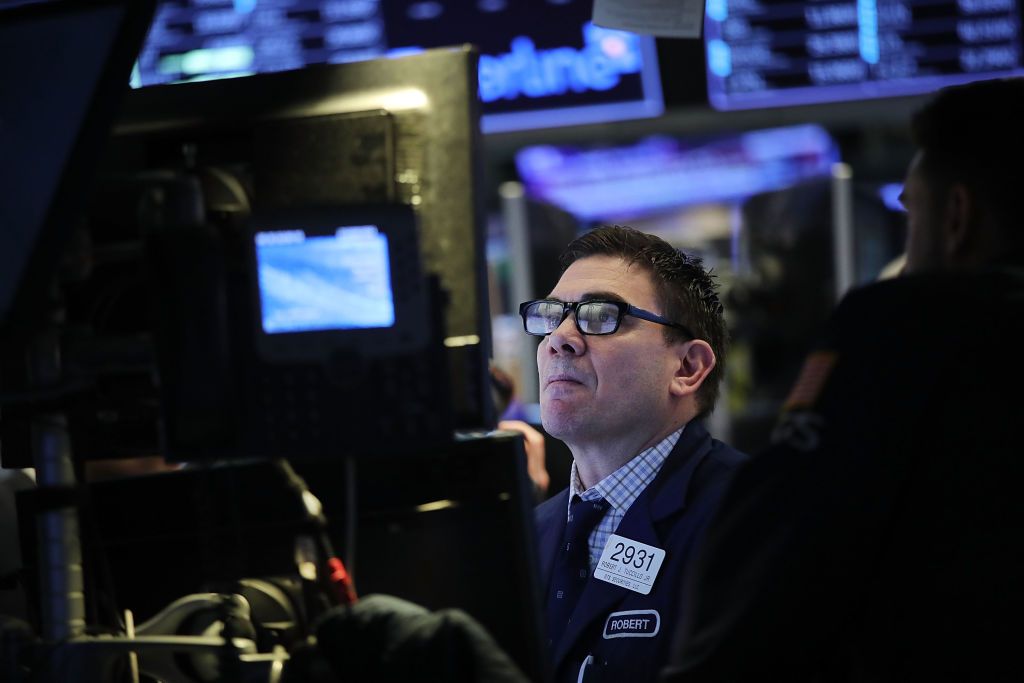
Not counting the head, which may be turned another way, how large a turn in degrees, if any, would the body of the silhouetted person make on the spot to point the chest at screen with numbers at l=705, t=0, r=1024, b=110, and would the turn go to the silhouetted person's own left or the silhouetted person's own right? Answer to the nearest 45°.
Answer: approximately 45° to the silhouetted person's own right

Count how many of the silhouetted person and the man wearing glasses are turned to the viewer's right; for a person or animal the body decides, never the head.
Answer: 0

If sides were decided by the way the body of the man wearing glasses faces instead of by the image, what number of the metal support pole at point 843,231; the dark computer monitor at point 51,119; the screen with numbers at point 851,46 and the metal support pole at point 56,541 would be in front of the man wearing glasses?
2

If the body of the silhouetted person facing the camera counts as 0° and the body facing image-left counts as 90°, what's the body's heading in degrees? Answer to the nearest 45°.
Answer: approximately 135°

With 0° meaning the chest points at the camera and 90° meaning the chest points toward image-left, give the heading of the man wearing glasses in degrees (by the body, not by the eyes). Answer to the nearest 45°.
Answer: approximately 45°
